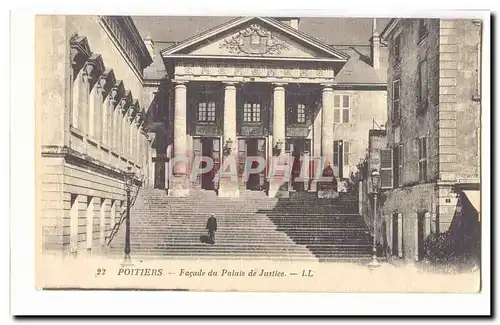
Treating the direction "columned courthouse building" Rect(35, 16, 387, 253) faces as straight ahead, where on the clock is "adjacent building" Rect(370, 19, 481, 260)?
"adjacent building" Rect(370, 19, 481, 260) is roughly at 9 o'clock from "columned courthouse building" Rect(35, 16, 387, 253).

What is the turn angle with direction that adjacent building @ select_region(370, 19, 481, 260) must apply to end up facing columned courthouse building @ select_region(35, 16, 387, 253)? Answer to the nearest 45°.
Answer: approximately 45° to its right

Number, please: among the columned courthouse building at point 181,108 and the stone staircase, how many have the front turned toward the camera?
2

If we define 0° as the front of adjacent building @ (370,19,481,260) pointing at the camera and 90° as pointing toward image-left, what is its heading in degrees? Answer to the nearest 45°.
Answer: approximately 45°

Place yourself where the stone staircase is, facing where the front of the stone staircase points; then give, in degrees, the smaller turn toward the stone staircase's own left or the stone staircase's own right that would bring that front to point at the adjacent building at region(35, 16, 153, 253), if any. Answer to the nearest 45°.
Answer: approximately 90° to the stone staircase's own right
